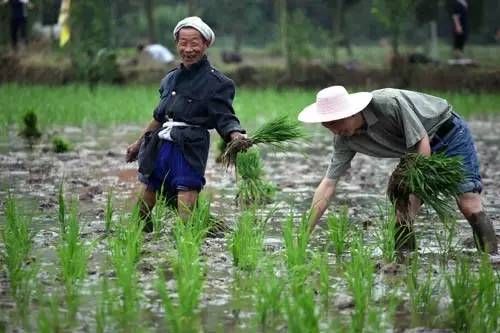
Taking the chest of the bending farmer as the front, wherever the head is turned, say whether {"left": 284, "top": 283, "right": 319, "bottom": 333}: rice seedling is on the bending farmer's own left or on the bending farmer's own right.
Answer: on the bending farmer's own left

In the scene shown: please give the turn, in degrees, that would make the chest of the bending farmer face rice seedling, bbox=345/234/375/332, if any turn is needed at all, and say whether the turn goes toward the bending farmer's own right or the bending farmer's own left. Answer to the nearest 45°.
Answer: approximately 90° to the bending farmer's own left

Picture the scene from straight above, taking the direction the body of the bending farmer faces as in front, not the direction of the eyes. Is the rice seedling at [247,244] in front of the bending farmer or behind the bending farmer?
in front

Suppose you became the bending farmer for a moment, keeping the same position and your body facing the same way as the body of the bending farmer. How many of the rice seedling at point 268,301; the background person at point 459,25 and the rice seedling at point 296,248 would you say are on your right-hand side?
1

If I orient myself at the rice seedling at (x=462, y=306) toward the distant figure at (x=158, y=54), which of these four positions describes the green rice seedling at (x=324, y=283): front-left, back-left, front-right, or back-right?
front-left

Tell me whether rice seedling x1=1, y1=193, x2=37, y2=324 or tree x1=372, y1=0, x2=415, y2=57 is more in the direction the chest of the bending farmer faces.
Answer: the rice seedling

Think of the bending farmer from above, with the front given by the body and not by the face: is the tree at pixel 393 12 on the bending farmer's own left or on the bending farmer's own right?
on the bending farmer's own right

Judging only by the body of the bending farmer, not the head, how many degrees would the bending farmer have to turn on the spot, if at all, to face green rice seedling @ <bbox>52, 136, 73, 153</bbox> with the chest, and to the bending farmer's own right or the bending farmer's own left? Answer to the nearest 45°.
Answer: approximately 45° to the bending farmer's own right

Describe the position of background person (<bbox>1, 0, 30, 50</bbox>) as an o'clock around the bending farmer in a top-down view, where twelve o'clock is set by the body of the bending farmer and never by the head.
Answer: The background person is roughly at 2 o'clock from the bending farmer.

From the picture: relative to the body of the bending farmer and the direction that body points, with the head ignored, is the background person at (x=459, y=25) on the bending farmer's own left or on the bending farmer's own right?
on the bending farmer's own right

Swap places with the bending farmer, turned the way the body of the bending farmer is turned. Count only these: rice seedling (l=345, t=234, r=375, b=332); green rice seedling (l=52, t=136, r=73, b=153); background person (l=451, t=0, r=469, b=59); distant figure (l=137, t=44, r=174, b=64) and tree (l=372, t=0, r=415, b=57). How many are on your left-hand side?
1

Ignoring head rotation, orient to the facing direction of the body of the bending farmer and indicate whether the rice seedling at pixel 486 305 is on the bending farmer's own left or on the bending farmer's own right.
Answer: on the bending farmer's own left

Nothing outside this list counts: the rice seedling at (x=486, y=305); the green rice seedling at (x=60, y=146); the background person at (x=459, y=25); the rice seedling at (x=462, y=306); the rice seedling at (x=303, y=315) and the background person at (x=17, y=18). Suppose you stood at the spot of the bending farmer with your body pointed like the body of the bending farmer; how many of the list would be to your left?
3

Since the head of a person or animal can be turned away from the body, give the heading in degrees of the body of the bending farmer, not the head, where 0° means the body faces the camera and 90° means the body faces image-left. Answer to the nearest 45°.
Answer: approximately 90°
